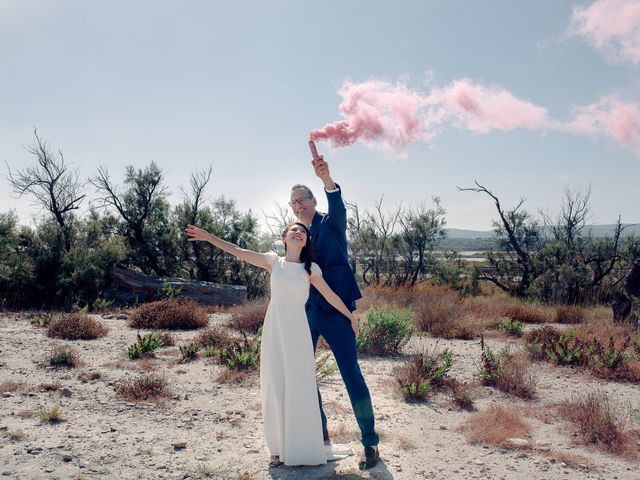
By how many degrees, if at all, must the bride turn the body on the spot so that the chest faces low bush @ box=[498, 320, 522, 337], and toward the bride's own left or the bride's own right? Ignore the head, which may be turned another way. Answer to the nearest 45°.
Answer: approximately 135° to the bride's own left

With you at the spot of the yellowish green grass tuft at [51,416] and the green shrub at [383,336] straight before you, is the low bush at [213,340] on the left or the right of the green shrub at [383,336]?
left

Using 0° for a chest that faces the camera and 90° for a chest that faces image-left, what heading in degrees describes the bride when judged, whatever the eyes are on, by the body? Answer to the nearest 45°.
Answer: approximately 0°

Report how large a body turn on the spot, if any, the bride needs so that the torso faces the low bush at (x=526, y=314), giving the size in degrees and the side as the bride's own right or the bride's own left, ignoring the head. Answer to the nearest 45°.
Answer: approximately 135° to the bride's own left

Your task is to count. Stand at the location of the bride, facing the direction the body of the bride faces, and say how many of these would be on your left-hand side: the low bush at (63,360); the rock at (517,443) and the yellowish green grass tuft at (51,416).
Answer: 1

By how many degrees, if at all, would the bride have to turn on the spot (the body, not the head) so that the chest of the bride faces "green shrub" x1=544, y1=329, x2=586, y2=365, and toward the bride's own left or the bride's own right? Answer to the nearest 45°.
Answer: approximately 135° to the bride's own left

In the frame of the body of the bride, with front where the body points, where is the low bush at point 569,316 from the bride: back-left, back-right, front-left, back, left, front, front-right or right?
back-left

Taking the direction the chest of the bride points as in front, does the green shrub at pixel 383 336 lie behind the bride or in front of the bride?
behind

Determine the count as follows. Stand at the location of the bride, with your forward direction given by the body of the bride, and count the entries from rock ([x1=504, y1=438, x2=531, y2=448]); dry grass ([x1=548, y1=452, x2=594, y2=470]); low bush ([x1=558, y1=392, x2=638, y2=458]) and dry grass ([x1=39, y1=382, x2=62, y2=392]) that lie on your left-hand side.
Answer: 3

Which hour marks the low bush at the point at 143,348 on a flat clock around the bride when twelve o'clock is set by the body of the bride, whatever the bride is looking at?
The low bush is roughly at 5 o'clock from the bride.

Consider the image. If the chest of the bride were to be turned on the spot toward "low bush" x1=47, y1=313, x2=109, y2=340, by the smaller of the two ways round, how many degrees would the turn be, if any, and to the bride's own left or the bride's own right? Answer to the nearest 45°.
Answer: approximately 135° to the bride's own right

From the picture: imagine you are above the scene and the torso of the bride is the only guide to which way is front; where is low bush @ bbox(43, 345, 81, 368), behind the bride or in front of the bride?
behind

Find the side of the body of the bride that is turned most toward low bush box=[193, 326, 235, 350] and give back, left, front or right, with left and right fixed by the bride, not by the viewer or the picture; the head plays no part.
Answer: back

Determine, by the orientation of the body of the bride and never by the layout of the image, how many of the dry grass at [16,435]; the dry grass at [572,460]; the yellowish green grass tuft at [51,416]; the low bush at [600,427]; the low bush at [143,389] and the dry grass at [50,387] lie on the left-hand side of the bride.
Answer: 2
